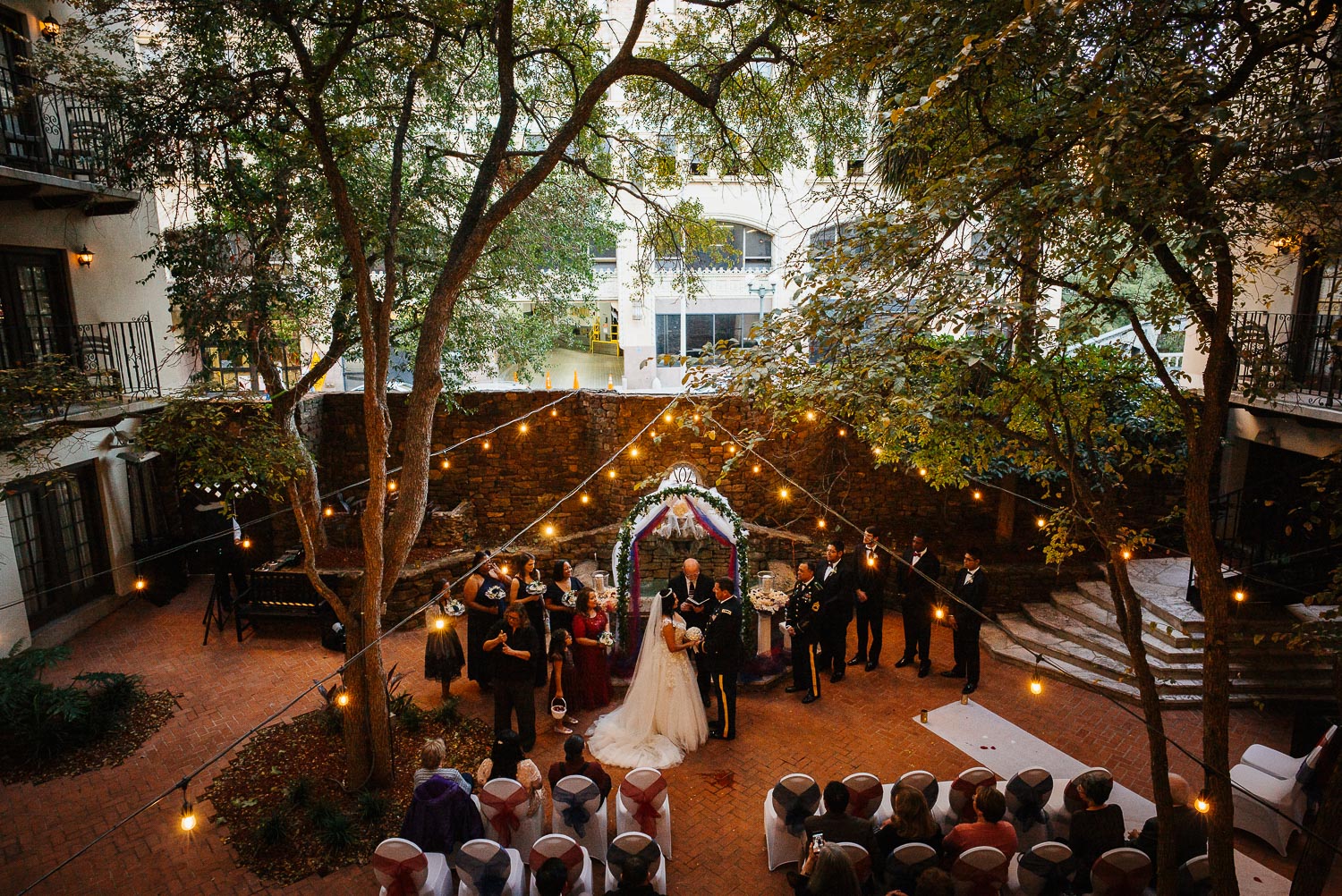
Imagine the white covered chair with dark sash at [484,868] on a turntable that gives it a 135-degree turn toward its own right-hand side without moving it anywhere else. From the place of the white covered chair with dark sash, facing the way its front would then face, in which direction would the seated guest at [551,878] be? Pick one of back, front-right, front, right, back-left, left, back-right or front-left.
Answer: front

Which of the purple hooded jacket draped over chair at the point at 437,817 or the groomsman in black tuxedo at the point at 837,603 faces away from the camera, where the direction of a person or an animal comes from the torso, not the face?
the purple hooded jacket draped over chair

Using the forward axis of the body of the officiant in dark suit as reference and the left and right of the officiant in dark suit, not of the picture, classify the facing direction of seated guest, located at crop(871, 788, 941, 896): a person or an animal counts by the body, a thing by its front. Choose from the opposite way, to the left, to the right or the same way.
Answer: the opposite way

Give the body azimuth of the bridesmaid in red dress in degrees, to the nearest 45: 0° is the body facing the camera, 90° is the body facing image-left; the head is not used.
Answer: approximately 315°

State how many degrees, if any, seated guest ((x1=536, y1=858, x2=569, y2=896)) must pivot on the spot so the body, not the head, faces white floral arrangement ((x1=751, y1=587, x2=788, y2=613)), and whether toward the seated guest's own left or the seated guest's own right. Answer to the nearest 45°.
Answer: approximately 45° to the seated guest's own right

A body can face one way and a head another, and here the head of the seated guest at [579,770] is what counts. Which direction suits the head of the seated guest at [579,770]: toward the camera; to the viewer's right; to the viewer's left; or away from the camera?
away from the camera

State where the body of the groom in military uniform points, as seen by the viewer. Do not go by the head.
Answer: to the viewer's left

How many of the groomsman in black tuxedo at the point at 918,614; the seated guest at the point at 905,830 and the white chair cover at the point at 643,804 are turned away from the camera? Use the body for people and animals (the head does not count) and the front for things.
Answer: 2

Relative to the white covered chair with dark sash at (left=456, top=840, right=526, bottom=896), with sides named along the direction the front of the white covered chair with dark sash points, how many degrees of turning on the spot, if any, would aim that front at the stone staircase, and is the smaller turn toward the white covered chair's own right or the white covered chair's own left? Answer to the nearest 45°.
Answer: approximately 90° to the white covered chair's own right

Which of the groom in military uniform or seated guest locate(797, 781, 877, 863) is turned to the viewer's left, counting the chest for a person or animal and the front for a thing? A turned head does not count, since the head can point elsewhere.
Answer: the groom in military uniform

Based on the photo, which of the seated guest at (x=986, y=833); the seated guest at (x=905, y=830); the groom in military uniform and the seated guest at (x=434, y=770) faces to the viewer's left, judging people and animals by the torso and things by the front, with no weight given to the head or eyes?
the groom in military uniform

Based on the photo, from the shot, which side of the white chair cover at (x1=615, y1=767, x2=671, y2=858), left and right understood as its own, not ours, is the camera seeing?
back

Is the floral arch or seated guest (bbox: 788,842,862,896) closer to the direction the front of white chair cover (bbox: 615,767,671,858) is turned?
the floral arch

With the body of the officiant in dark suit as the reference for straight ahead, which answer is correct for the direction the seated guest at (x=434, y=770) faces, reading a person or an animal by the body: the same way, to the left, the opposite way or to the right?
the opposite way

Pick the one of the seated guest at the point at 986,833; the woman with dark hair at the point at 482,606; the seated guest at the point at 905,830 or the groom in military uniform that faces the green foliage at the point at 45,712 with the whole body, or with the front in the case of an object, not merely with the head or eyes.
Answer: the groom in military uniform
